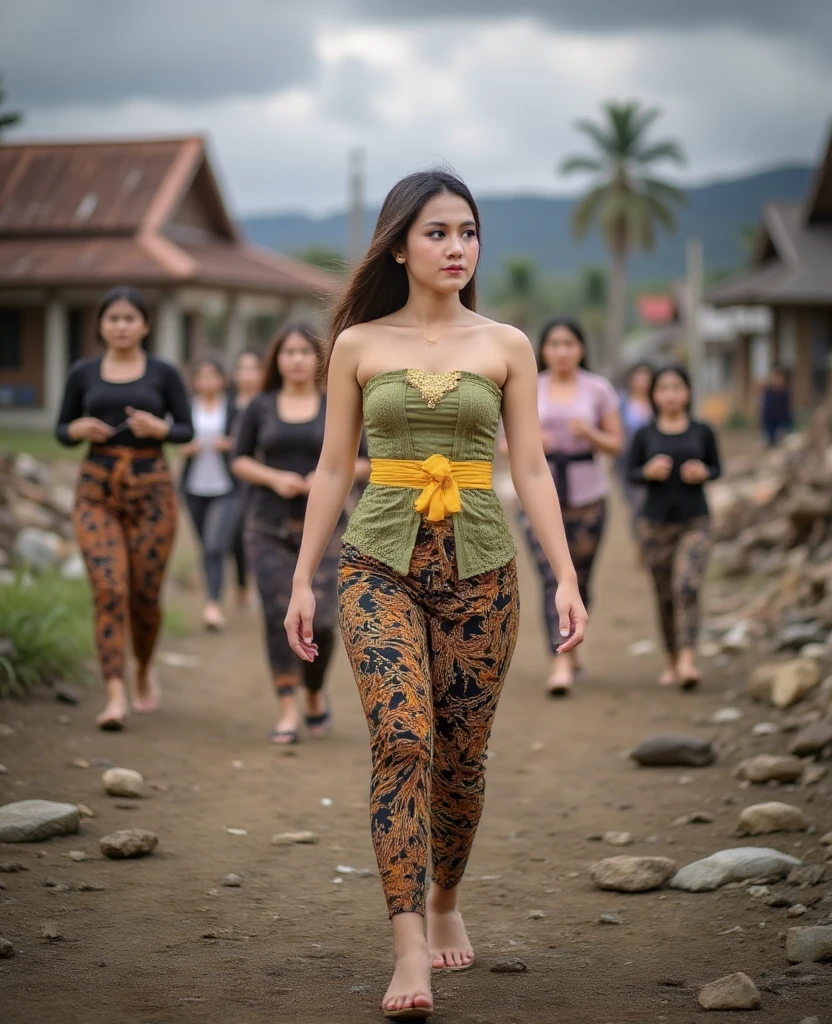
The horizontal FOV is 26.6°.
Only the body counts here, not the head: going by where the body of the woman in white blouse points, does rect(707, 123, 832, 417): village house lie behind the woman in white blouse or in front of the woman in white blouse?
behind

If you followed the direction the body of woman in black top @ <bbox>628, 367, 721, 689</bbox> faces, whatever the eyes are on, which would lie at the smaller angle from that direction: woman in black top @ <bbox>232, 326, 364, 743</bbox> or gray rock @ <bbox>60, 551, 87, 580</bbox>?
the woman in black top

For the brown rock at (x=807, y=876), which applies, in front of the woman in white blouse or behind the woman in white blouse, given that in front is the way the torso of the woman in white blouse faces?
in front

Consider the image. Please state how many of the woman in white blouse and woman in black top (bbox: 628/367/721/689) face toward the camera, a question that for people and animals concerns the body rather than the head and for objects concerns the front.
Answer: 2

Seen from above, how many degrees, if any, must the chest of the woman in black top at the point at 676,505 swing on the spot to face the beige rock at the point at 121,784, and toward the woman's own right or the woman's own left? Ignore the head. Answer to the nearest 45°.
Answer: approximately 45° to the woman's own right

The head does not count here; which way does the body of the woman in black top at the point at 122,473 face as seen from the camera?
toward the camera

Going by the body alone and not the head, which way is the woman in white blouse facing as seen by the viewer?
toward the camera

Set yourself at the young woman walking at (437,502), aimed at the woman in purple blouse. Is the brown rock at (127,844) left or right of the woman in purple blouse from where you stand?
left

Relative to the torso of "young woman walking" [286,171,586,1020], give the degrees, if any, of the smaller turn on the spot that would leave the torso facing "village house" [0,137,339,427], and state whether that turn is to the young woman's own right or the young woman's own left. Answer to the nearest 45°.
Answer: approximately 180°

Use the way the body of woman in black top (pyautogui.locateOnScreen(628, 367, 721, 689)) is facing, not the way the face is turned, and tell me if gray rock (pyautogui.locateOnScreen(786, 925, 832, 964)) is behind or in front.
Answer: in front

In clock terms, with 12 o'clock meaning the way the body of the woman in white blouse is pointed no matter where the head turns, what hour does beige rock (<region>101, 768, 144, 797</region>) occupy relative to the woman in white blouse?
The beige rock is roughly at 12 o'clock from the woman in white blouse.
